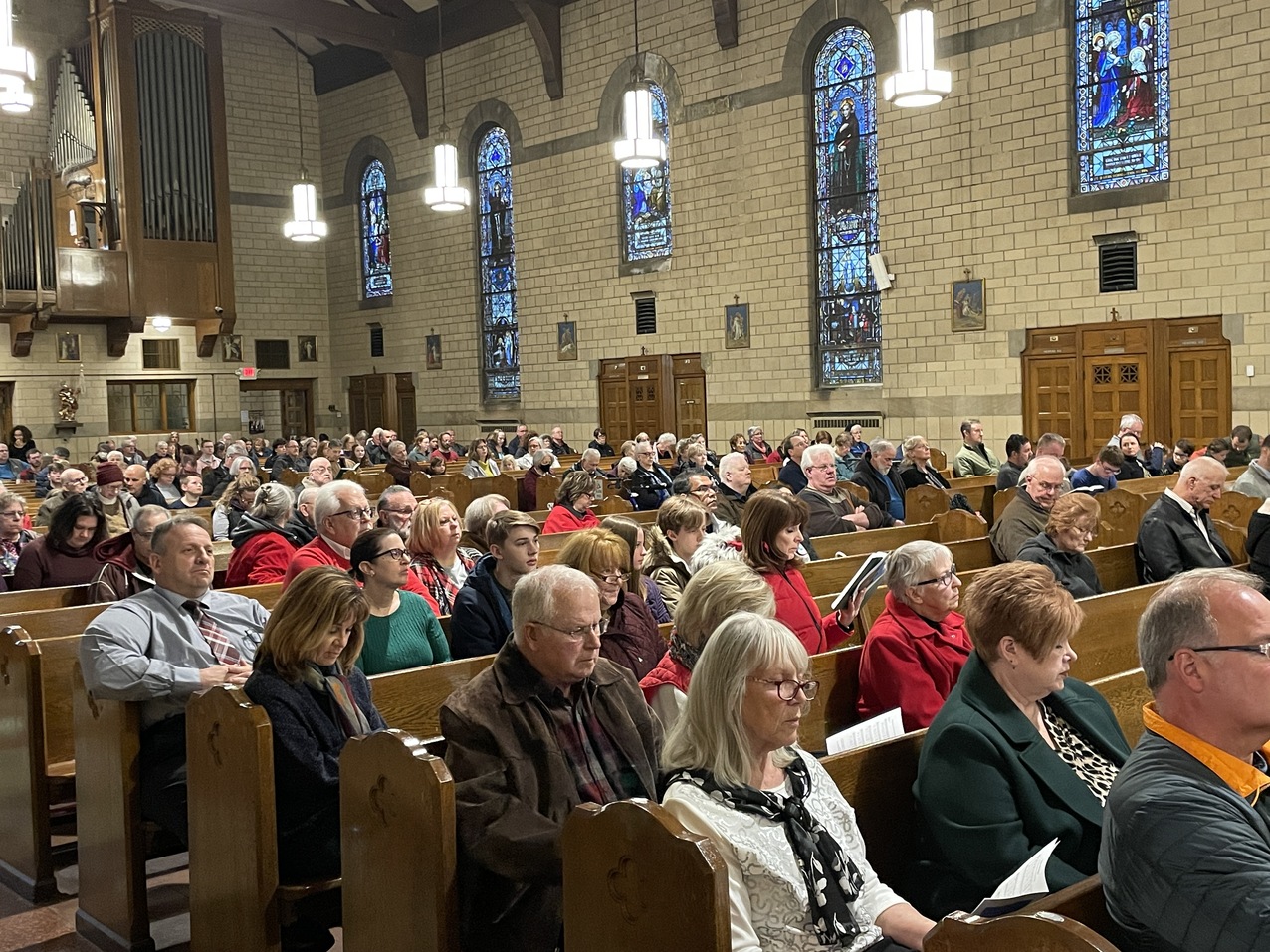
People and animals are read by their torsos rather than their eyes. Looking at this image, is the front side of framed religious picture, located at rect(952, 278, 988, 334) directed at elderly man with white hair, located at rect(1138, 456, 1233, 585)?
yes

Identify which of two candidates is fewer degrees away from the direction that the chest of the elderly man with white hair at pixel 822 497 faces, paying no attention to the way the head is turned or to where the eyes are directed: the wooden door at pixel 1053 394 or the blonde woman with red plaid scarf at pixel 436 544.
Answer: the blonde woman with red plaid scarf
